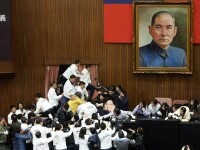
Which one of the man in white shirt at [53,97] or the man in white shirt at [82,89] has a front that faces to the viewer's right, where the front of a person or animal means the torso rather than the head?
the man in white shirt at [53,97]

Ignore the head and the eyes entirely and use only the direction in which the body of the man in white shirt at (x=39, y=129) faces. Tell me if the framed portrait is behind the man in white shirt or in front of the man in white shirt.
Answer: in front

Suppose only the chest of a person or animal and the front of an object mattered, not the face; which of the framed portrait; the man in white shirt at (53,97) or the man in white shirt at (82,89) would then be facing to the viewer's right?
the man in white shirt at (53,97)

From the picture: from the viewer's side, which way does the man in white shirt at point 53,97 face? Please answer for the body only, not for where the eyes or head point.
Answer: to the viewer's right

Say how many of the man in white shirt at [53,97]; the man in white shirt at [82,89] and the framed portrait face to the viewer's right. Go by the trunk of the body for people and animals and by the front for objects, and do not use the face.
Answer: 1

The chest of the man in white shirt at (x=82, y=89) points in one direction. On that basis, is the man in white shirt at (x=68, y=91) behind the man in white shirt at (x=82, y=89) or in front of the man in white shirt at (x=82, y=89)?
in front

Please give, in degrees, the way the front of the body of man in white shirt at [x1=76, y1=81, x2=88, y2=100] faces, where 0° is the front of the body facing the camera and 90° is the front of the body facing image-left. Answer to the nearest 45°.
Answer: approximately 45°

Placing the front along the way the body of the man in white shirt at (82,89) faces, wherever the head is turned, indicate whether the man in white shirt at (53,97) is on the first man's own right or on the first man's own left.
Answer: on the first man's own right

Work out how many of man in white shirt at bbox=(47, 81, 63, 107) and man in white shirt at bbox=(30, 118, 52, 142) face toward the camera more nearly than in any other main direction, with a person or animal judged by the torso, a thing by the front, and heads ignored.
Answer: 0

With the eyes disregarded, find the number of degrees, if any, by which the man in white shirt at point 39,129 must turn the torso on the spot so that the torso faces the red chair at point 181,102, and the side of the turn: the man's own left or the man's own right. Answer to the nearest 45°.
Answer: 0° — they already face it

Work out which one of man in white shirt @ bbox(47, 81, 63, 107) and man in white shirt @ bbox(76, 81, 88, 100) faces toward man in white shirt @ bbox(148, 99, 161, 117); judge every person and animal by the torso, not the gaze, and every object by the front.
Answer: man in white shirt @ bbox(47, 81, 63, 107)

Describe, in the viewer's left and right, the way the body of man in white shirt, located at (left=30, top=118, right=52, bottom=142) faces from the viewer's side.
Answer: facing away from the viewer and to the right of the viewer
